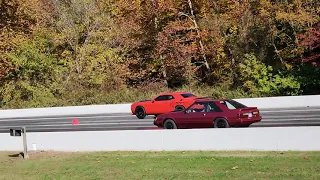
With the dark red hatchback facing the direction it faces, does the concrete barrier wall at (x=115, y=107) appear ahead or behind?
ahead

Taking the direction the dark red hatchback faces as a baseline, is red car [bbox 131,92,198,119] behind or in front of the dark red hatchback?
in front

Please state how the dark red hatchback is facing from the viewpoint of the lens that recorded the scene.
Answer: facing away from the viewer and to the left of the viewer
